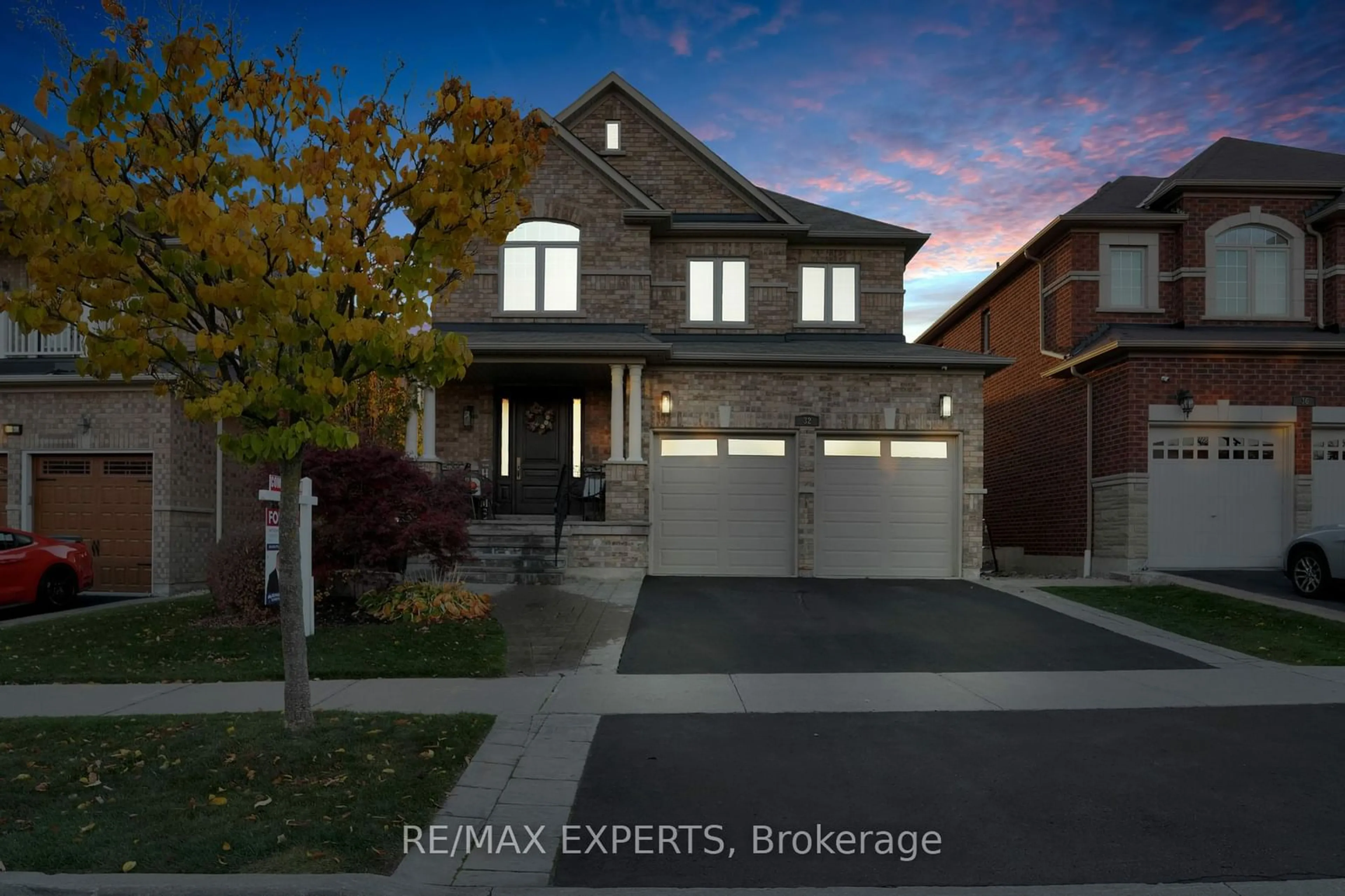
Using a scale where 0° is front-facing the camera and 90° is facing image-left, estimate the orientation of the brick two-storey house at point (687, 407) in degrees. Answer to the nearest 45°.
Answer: approximately 0°

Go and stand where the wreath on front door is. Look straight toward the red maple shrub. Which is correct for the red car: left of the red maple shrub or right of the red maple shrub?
right

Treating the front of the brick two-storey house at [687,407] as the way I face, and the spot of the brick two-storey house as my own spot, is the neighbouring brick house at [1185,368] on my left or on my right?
on my left

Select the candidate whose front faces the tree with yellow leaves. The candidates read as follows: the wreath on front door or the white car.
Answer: the wreath on front door

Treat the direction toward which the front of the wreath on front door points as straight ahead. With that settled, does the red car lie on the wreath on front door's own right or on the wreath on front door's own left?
on the wreath on front door's own right

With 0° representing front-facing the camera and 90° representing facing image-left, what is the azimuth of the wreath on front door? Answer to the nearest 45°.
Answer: approximately 0°
